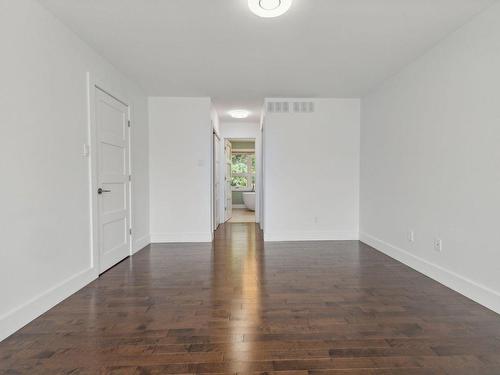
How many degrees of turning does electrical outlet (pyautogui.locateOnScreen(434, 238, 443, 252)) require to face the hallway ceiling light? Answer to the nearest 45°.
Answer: approximately 45° to its right

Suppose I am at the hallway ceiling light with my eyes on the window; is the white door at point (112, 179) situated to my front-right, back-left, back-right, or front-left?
back-left

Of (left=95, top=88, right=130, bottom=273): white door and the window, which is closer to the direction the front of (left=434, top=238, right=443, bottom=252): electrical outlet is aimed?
the white door

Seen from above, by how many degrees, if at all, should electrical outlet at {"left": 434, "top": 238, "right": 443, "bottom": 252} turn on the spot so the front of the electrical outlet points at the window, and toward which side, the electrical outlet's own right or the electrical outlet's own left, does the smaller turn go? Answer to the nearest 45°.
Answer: approximately 90° to the electrical outlet's own right

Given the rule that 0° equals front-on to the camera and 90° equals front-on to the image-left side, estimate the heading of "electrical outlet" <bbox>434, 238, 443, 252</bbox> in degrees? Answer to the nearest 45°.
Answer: approximately 45°

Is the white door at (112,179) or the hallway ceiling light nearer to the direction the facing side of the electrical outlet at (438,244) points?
the white door
